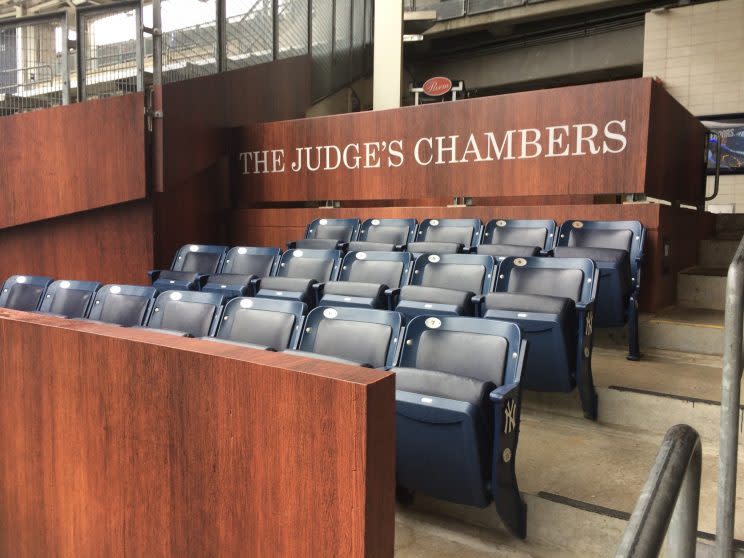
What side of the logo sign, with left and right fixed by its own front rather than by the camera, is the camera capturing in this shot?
front

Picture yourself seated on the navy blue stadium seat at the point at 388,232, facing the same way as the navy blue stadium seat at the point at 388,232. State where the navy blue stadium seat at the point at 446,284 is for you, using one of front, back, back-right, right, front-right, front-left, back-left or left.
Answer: front-left

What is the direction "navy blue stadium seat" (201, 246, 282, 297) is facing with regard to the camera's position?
facing the viewer and to the left of the viewer

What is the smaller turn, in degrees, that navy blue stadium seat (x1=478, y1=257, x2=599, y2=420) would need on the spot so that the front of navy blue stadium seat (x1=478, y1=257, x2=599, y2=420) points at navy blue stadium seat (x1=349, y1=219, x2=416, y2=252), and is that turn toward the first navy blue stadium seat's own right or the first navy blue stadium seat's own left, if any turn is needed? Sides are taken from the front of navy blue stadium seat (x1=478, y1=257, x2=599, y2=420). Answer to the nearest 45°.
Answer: approximately 90° to the first navy blue stadium seat's own right

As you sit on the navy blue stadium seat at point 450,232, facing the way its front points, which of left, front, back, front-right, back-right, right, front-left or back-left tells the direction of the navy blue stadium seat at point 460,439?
front-left

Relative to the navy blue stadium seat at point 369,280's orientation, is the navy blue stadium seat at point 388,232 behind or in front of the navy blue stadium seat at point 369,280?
behind

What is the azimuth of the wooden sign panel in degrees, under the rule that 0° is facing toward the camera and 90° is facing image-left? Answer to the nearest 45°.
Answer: approximately 45°

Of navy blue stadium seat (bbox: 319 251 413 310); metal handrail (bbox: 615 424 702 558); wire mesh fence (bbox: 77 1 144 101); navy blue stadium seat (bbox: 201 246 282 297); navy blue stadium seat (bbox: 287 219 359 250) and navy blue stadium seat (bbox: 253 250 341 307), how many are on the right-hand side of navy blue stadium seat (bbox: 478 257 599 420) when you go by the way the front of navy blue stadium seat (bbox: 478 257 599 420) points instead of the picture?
5

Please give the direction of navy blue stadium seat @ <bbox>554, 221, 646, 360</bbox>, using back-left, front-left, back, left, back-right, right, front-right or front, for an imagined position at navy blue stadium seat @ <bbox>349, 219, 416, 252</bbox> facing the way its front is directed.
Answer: left

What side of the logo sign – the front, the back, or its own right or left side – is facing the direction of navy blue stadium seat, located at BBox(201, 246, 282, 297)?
front
